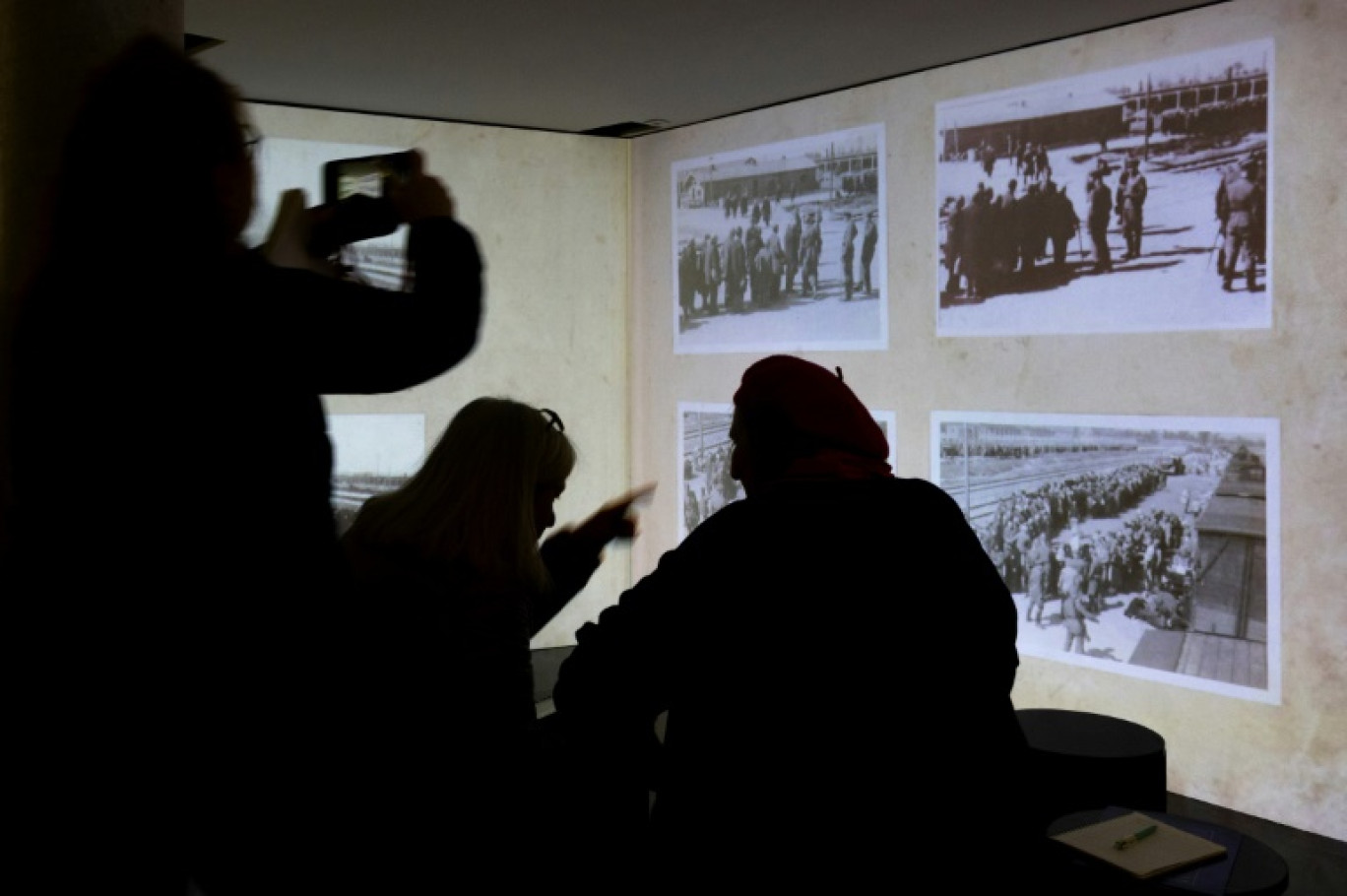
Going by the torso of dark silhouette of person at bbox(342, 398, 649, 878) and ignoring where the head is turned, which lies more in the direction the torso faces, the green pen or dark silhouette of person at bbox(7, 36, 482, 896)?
the green pen

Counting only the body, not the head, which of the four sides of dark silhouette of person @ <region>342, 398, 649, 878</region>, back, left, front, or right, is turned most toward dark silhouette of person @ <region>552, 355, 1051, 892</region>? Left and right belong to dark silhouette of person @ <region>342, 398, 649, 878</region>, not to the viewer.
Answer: right

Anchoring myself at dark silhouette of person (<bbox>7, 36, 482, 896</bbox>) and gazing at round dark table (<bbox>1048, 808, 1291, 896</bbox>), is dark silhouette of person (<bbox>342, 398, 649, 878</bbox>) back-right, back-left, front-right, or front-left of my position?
front-left

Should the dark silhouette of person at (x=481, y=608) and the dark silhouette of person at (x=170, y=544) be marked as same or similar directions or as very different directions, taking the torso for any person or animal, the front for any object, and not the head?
same or similar directions

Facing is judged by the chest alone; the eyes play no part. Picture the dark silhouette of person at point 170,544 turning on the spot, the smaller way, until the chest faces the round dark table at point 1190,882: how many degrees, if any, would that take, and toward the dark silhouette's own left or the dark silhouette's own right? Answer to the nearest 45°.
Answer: approximately 45° to the dark silhouette's own right

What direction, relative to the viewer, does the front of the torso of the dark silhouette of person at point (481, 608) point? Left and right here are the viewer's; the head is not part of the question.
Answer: facing away from the viewer and to the right of the viewer

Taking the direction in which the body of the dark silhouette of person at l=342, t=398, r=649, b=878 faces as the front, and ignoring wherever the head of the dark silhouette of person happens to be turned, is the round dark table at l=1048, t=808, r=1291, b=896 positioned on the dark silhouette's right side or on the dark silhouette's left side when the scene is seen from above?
on the dark silhouette's right side

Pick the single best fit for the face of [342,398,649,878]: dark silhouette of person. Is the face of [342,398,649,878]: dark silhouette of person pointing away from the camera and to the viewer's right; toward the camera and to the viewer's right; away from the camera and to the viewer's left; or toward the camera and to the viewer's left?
away from the camera and to the viewer's right

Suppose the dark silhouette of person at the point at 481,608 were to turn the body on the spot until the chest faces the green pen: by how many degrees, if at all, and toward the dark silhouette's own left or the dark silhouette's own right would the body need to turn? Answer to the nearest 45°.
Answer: approximately 45° to the dark silhouette's own right

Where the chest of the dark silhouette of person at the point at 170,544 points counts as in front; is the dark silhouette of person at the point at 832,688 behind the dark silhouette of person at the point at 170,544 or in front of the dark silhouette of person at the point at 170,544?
in front

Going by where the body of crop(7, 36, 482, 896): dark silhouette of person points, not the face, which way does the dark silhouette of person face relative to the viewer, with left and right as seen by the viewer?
facing away from the viewer and to the right of the viewer

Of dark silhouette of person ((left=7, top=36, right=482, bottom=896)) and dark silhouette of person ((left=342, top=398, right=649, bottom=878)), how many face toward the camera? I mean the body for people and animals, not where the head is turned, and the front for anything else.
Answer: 0
